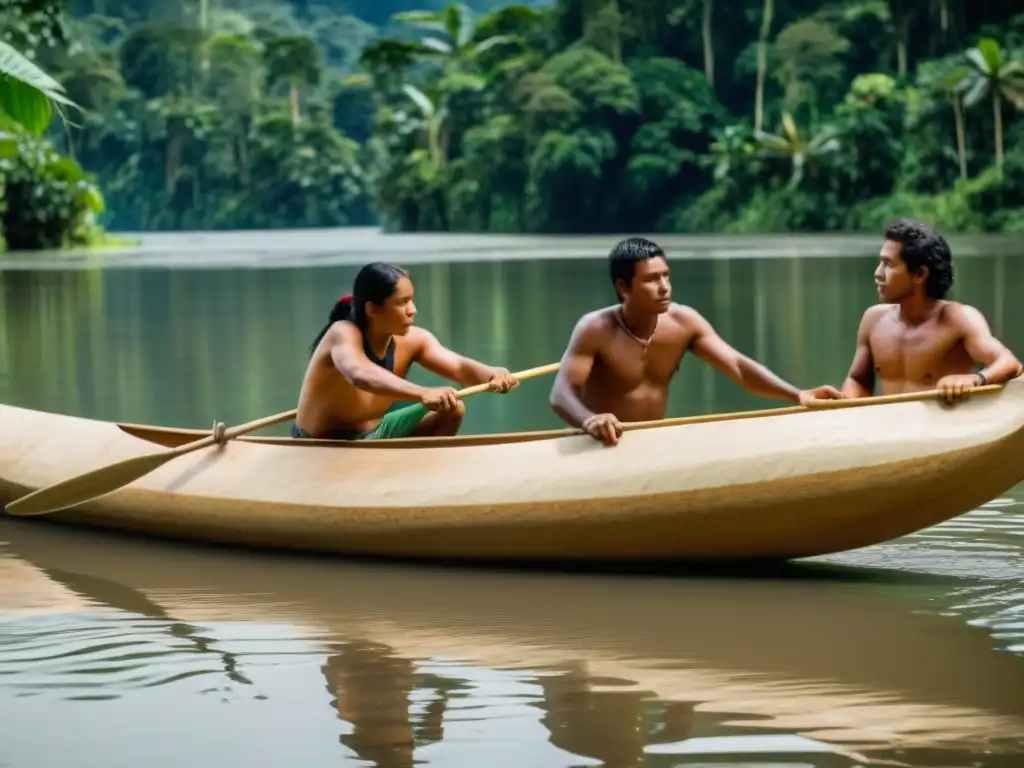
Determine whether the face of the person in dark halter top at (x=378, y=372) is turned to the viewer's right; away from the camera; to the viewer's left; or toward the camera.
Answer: to the viewer's right

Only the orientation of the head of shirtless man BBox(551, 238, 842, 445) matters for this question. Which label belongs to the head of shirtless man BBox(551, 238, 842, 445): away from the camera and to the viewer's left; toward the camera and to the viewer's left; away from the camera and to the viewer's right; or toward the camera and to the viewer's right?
toward the camera and to the viewer's right

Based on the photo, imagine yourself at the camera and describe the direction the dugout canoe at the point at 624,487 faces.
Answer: facing to the right of the viewer

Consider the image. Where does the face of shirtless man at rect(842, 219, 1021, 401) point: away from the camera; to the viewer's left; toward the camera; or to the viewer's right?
to the viewer's left
